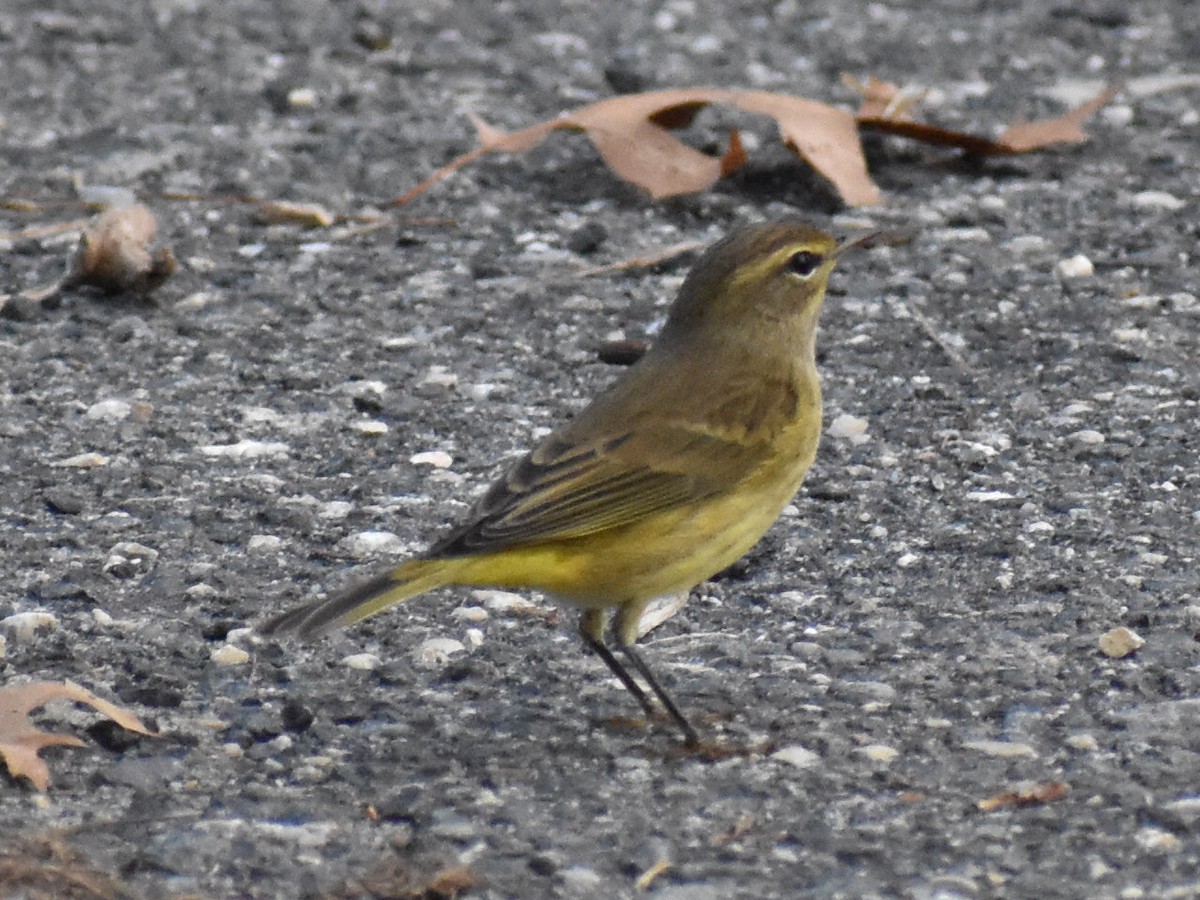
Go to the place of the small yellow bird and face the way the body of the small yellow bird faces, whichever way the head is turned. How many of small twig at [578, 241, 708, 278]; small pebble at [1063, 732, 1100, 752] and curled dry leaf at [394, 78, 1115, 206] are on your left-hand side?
2

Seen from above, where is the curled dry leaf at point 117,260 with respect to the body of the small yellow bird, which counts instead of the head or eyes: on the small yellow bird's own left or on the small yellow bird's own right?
on the small yellow bird's own left

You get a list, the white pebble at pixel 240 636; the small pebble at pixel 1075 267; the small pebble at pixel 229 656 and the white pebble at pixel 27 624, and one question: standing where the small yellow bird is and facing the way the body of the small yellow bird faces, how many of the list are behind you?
3

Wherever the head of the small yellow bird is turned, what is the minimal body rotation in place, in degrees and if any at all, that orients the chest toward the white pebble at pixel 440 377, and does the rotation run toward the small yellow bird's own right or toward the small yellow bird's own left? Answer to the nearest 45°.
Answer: approximately 90° to the small yellow bird's own left

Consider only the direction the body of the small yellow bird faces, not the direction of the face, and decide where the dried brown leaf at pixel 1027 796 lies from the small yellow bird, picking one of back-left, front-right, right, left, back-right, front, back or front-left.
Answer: front-right

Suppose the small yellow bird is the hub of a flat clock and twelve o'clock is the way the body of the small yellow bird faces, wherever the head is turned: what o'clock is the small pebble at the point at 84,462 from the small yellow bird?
The small pebble is roughly at 7 o'clock from the small yellow bird.

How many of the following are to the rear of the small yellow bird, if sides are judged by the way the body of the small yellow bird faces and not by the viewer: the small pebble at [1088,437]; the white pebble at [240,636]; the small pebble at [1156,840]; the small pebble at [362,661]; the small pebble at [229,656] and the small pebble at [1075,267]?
3

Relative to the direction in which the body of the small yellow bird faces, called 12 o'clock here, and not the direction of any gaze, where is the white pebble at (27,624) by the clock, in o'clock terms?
The white pebble is roughly at 6 o'clock from the small yellow bird.

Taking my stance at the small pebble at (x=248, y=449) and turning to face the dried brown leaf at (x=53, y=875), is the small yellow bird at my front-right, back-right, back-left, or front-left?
front-left

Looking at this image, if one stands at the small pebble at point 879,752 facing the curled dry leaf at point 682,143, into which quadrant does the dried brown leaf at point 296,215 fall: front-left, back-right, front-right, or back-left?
front-left

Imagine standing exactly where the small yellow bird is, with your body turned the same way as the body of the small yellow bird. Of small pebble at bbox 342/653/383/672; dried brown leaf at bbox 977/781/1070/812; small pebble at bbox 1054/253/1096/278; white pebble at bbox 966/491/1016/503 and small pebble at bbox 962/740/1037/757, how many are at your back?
1

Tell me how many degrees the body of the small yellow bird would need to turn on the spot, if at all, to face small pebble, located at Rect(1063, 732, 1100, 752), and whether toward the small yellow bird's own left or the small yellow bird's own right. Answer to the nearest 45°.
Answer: approximately 45° to the small yellow bird's own right

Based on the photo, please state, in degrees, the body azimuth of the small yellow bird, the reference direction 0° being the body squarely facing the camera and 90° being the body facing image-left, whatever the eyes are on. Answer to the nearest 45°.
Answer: approximately 270°

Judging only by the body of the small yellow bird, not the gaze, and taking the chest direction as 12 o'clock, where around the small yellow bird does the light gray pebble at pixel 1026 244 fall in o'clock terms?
The light gray pebble is roughly at 10 o'clock from the small yellow bird.

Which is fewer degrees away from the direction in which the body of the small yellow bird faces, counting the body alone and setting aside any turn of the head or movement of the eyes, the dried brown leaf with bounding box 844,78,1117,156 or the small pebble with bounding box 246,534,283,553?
the dried brown leaf
